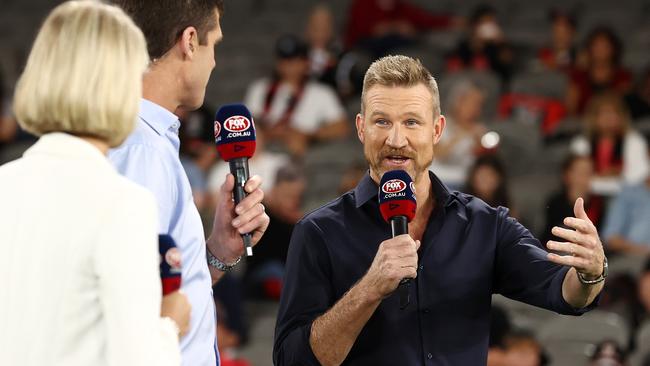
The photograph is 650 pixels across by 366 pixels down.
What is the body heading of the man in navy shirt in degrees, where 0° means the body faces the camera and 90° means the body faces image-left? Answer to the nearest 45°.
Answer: approximately 0°

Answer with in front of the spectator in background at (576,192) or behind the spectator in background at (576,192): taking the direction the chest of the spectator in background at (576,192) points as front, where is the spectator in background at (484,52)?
behind

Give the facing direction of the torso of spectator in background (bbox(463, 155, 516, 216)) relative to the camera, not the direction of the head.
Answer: toward the camera

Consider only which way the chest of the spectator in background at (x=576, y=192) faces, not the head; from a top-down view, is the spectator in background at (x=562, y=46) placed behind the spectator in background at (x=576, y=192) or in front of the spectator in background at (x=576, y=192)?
behind

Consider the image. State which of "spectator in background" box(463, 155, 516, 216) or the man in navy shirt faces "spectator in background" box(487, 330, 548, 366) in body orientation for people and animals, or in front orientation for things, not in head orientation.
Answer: "spectator in background" box(463, 155, 516, 216)

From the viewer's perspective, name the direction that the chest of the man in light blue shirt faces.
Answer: to the viewer's right

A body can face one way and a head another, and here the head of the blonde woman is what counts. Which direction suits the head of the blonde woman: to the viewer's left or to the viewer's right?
to the viewer's right

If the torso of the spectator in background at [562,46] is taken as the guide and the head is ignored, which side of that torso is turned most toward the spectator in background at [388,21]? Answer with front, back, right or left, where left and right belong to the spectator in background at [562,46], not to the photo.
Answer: right

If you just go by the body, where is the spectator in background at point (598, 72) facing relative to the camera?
toward the camera

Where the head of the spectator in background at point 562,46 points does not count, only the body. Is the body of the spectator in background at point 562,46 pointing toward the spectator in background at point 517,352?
yes
